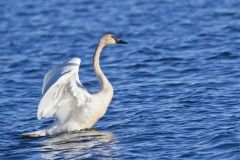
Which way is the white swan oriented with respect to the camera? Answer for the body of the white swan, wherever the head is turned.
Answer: to the viewer's right
